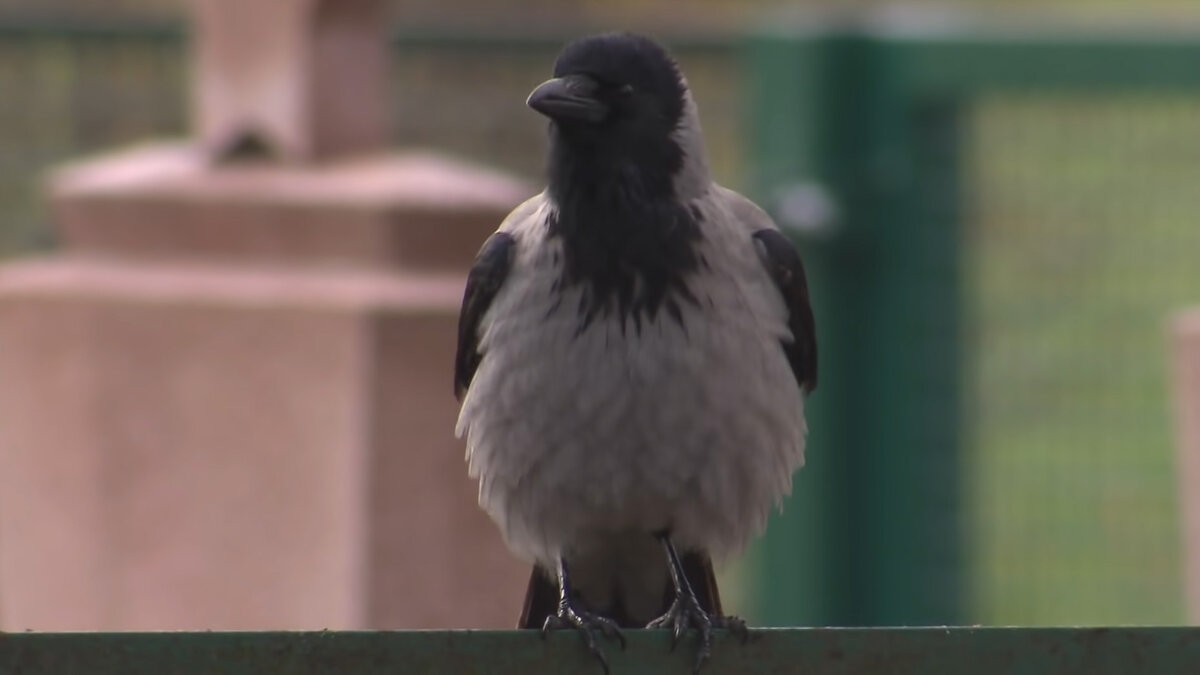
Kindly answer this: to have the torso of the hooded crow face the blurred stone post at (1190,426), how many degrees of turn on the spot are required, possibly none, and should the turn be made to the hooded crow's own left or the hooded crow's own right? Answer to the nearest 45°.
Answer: approximately 135° to the hooded crow's own left

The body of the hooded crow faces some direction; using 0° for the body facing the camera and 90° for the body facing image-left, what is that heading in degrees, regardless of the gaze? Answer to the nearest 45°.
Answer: approximately 0°
